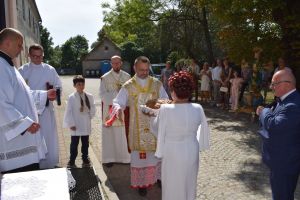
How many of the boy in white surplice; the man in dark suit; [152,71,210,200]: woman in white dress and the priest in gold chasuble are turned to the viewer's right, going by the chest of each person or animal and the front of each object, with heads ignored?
0

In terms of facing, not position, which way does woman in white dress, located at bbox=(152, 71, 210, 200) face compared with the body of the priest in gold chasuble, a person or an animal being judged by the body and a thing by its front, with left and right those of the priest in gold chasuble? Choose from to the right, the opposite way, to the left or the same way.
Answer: the opposite way

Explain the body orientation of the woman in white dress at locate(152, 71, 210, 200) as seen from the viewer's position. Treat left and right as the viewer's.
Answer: facing away from the viewer

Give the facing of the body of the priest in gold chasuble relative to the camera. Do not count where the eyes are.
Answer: toward the camera

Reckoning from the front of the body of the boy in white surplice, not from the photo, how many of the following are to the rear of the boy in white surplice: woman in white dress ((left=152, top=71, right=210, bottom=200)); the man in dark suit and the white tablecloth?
0

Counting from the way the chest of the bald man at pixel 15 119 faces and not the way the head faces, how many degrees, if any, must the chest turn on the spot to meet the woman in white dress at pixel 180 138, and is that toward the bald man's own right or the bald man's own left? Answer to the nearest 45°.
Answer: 0° — they already face them

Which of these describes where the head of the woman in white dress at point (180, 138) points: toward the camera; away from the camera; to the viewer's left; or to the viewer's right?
away from the camera

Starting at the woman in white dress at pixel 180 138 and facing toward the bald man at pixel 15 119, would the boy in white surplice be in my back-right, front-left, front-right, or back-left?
front-right

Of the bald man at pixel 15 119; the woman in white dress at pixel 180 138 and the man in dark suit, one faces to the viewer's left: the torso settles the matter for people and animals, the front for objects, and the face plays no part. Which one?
the man in dark suit

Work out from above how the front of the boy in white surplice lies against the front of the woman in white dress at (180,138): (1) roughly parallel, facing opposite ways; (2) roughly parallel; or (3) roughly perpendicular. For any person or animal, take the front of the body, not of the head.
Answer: roughly parallel, facing opposite ways

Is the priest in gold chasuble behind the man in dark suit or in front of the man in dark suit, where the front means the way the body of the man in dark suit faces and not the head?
in front

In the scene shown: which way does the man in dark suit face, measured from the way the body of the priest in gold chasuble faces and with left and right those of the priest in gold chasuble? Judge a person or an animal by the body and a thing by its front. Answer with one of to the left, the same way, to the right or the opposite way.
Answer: to the right

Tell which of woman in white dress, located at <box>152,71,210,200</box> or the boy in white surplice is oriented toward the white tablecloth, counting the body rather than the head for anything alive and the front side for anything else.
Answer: the boy in white surplice

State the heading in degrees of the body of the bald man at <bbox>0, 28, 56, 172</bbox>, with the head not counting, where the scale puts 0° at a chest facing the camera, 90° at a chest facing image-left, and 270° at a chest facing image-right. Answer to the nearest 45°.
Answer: approximately 270°

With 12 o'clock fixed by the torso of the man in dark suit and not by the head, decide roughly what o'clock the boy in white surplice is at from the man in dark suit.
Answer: The boy in white surplice is roughly at 1 o'clock from the man in dark suit.

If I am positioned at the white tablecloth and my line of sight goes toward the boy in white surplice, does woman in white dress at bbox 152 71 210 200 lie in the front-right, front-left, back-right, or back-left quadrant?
front-right

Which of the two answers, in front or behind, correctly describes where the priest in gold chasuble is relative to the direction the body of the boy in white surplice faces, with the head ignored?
in front

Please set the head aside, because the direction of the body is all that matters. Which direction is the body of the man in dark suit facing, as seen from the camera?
to the viewer's left

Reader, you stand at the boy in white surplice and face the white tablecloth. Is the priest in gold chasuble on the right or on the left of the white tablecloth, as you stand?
left

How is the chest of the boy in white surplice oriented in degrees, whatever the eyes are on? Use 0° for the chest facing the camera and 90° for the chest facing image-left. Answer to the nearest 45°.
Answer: approximately 0°
